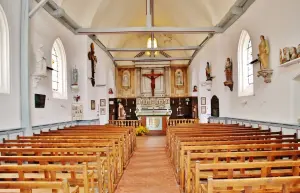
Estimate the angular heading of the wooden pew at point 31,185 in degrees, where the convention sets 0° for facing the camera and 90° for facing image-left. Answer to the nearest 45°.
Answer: approximately 180°

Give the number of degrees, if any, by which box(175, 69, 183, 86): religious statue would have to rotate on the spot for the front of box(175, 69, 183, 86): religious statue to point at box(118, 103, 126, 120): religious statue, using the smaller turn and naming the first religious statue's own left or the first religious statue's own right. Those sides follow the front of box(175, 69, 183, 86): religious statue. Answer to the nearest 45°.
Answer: approximately 45° to the first religious statue's own right

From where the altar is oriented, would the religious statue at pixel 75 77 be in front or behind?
in front

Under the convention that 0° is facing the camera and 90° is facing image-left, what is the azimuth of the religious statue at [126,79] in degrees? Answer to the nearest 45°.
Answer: approximately 0°

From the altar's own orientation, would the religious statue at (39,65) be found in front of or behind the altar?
in front

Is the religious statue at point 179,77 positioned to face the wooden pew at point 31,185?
yes

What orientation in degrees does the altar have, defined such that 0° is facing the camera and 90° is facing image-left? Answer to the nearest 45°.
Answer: approximately 0°

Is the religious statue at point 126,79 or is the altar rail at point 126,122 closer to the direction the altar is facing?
the altar rail
